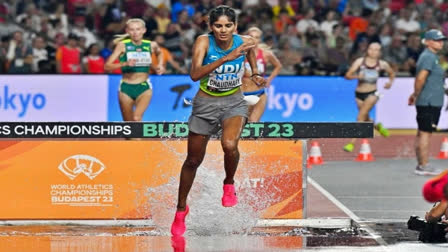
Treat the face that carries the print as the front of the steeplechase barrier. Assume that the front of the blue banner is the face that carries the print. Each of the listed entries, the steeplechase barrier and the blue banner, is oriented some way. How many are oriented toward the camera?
2

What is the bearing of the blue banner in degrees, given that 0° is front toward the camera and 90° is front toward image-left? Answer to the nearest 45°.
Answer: approximately 0°

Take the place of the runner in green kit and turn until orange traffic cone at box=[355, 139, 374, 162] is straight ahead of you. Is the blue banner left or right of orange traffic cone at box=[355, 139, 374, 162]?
left

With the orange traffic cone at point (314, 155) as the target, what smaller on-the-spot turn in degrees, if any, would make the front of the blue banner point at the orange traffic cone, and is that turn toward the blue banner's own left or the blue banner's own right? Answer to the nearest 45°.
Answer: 0° — it already faces it

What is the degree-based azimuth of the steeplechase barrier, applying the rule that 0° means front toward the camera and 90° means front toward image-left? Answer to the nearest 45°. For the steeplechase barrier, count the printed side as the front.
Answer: approximately 0°

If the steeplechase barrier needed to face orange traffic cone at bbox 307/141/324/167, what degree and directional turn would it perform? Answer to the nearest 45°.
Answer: approximately 135° to its left

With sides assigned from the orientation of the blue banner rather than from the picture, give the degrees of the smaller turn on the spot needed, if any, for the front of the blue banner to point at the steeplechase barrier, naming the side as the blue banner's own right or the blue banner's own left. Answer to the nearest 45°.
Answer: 0° — it already faces it
